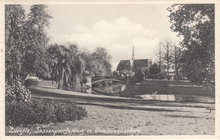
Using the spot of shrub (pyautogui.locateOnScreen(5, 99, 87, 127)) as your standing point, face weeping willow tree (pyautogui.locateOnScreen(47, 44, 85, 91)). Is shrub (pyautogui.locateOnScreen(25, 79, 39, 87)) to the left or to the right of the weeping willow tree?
left

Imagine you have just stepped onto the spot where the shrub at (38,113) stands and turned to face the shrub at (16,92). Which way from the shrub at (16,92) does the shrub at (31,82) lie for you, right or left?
right
